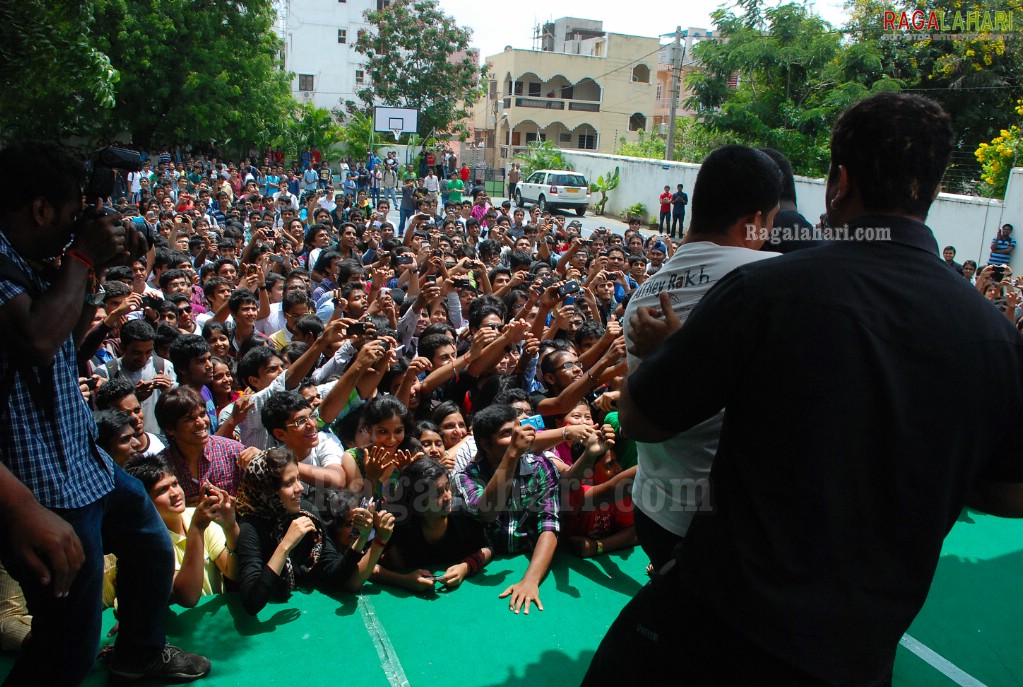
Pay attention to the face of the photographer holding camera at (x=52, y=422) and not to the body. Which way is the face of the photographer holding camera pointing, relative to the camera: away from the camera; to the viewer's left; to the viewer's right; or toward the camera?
to the viewer's right

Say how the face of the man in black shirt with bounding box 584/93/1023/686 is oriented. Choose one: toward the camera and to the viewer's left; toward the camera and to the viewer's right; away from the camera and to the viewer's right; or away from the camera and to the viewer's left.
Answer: away from the camera and to the viewer's left

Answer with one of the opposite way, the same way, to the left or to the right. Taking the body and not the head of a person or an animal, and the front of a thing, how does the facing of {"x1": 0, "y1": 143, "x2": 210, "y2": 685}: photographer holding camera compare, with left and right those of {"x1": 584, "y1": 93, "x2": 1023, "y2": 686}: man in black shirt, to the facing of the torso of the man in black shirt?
to the right

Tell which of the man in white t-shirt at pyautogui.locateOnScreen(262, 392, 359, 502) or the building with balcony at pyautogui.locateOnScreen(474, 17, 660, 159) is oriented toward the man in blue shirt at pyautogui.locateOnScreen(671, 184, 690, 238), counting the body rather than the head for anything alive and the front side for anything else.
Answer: the building with balcony

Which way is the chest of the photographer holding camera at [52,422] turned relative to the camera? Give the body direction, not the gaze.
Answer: to the viewer's right

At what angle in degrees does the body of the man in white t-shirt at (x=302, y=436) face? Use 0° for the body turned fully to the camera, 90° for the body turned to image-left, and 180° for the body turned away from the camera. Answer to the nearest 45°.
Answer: approximately 315°

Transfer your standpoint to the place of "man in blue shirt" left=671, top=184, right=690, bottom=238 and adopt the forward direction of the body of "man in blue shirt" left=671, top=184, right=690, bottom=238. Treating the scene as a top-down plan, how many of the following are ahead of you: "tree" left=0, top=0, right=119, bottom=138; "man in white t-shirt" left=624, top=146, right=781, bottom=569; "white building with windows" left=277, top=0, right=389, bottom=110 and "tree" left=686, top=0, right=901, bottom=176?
2

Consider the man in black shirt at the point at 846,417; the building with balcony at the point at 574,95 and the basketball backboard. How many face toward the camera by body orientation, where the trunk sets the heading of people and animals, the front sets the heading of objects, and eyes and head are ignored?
2

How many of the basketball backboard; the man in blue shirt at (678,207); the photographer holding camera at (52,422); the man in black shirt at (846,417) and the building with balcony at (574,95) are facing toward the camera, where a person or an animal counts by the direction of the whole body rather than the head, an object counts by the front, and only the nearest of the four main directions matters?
3

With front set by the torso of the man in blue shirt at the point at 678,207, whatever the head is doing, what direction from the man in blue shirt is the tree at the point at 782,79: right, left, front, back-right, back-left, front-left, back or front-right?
back-left

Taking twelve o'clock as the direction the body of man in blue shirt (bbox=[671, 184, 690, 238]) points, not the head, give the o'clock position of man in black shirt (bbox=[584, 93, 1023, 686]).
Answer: man in black shirt (bbox=[584, 93, 1023, 686]) is roughly at 12 o'clock from man in blue shirt (bbox=[671, 184, 690, 238]).

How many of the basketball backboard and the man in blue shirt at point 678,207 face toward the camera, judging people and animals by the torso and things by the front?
2

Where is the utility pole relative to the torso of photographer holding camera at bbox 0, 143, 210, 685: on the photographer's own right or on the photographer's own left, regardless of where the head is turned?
on the photographer's own left
